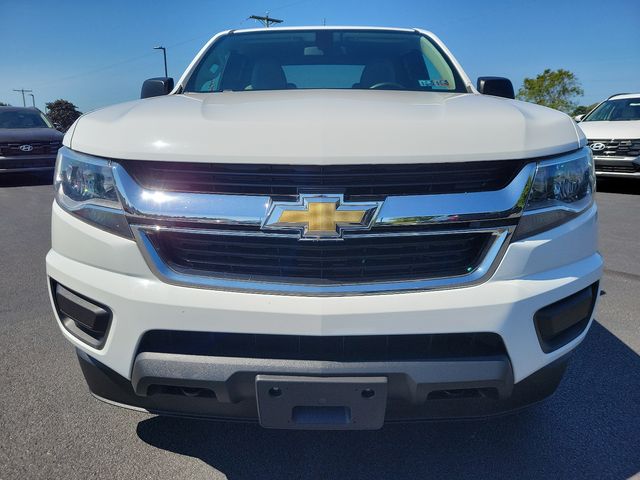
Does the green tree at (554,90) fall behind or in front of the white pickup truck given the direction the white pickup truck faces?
behind

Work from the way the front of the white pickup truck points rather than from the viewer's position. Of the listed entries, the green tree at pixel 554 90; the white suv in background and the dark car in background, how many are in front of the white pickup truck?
0

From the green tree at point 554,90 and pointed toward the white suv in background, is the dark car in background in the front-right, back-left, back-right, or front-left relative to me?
front-right

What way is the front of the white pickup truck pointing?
toward the camera

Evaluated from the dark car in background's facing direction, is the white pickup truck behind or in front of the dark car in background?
in front

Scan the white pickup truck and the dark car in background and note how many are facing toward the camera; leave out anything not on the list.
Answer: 2

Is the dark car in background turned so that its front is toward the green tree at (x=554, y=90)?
no

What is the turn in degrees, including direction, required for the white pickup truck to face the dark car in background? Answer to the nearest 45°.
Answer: approximately 135° to its right

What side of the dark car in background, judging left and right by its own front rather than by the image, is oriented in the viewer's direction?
front

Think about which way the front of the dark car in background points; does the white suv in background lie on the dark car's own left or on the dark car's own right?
on the dark car's own left

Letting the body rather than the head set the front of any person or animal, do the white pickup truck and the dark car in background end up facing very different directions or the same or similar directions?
same or similar directions

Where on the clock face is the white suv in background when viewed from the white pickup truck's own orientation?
The white suv in background is roughly at 7 o'clock from the white pickup truck.
